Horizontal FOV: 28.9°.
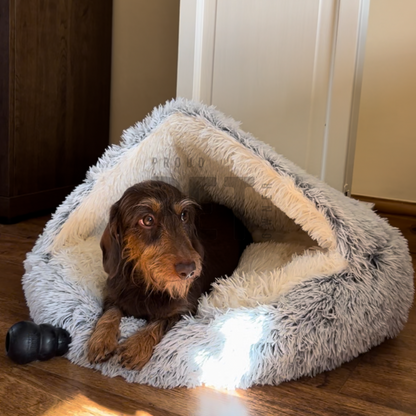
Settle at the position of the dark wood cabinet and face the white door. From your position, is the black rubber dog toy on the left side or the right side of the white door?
right

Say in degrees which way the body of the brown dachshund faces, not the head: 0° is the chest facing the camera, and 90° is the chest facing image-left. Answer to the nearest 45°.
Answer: approximately 45°

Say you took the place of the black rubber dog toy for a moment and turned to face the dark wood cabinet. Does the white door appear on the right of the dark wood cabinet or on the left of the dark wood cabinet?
right

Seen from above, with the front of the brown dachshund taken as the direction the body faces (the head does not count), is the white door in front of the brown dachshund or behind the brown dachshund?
behind

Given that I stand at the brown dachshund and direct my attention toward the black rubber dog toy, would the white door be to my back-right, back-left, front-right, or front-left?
back-right

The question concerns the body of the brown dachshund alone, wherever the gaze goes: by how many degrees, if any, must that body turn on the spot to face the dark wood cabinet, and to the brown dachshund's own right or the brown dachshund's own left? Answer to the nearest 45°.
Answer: approximately 135° to the brown dachshund's own right
